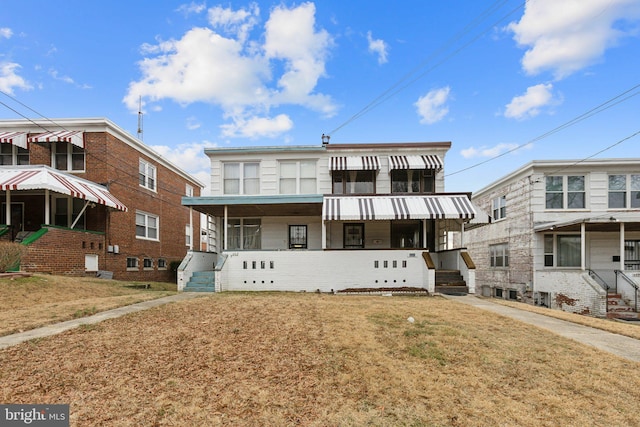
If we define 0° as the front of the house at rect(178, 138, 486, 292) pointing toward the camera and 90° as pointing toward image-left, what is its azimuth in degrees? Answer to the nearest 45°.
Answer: approximately 0°

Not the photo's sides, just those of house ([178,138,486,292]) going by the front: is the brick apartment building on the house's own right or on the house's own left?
on the house's own right

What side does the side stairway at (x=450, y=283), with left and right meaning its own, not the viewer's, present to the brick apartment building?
right

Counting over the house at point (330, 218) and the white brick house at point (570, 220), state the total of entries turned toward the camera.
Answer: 2

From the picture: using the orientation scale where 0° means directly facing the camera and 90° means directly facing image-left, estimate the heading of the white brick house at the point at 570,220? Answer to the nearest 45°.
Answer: approximately 0°

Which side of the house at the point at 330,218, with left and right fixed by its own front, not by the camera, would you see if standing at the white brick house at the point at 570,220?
left

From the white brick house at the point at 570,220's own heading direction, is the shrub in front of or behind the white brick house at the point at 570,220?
in front
